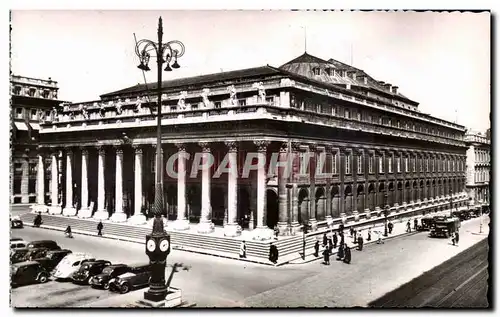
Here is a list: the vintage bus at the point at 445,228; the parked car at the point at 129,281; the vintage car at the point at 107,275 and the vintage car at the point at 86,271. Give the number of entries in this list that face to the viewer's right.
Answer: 0

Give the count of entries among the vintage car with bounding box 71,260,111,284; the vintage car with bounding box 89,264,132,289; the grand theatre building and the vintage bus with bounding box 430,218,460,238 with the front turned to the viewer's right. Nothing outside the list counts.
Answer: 0

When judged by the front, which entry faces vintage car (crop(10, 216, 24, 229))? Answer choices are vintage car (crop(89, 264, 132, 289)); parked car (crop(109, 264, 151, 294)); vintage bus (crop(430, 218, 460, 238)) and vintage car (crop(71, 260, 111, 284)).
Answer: vintage bus (crop(430, 218, 460, 238))

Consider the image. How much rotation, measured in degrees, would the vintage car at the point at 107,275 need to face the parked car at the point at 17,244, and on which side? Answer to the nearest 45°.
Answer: approximately 90° to its right

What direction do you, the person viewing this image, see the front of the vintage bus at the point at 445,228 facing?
facing the viewer and to the left of the viewer

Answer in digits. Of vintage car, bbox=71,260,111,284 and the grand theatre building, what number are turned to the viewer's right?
0

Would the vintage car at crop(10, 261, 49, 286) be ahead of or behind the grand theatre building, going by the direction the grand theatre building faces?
ahead

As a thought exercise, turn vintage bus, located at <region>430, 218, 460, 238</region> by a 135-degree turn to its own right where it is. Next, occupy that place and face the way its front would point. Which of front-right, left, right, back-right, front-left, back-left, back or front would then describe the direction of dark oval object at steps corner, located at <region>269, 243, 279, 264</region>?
back-left

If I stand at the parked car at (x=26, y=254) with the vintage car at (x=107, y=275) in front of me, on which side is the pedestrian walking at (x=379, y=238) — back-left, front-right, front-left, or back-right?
front-left

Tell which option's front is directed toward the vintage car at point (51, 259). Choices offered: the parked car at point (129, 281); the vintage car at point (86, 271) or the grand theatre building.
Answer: the grand theatre building

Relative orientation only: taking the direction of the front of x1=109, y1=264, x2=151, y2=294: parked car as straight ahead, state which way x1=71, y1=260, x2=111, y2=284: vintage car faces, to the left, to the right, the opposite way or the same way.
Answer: the same way

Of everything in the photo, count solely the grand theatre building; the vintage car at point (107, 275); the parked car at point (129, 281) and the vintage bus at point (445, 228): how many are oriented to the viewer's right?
0

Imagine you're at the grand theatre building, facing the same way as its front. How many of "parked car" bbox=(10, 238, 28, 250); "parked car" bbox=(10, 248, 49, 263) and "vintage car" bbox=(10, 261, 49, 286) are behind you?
0

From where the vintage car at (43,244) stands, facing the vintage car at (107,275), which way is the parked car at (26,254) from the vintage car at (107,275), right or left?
right

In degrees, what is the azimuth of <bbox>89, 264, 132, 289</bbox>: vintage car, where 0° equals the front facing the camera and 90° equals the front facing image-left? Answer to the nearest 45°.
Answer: approximately 45°

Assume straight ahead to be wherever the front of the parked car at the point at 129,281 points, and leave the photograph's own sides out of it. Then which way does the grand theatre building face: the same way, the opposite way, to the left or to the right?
the same way

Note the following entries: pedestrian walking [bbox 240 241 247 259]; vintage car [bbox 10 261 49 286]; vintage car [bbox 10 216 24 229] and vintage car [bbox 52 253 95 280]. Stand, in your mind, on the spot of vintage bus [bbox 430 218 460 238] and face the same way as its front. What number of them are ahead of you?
4

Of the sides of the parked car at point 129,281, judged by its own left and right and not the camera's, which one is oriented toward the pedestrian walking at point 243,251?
back
